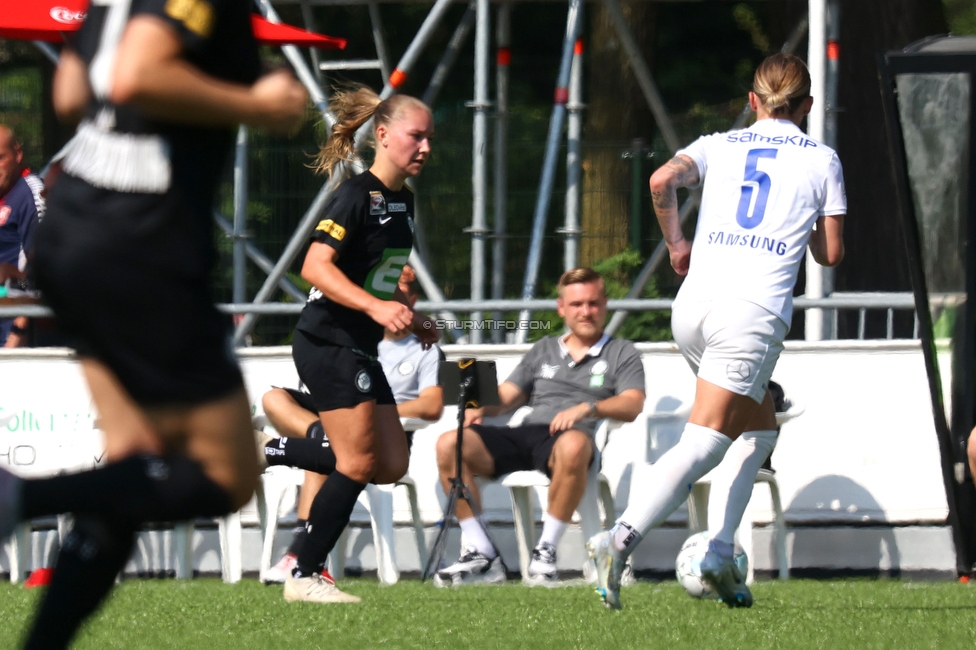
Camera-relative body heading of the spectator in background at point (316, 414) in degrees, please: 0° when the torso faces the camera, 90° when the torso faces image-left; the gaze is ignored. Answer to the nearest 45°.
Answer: approximately 45°

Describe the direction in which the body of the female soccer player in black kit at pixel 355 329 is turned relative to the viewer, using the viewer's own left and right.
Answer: facing the viewer and to the right of the viewer

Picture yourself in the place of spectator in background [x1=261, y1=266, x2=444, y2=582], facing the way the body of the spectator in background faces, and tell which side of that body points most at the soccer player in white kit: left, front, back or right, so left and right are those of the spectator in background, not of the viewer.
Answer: left

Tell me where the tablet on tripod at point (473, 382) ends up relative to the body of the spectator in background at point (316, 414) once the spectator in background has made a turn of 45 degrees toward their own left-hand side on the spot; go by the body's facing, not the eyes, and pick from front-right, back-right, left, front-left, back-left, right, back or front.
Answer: left

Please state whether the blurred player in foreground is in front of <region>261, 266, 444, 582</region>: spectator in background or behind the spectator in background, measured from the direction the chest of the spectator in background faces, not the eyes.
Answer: in front

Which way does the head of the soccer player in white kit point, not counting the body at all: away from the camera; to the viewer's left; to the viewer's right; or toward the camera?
away from the camera

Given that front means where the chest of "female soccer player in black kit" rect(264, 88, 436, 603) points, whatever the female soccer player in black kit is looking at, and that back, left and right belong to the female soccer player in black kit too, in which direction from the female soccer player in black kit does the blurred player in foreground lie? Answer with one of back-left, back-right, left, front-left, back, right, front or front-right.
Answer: front-right

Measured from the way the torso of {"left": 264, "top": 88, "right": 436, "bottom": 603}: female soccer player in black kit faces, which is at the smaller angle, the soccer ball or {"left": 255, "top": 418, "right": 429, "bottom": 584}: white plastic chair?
the soccer ball

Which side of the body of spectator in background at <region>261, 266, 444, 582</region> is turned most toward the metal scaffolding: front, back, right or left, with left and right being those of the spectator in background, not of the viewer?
back

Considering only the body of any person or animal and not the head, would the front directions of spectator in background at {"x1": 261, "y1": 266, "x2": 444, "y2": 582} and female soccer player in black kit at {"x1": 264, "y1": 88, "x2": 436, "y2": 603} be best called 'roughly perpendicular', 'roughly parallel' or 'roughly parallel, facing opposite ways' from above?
roughly perpendicular

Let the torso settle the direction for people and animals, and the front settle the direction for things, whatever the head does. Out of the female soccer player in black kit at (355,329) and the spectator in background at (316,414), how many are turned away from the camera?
0

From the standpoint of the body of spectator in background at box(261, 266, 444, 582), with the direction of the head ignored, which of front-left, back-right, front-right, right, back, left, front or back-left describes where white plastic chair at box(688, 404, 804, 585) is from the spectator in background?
back-left
